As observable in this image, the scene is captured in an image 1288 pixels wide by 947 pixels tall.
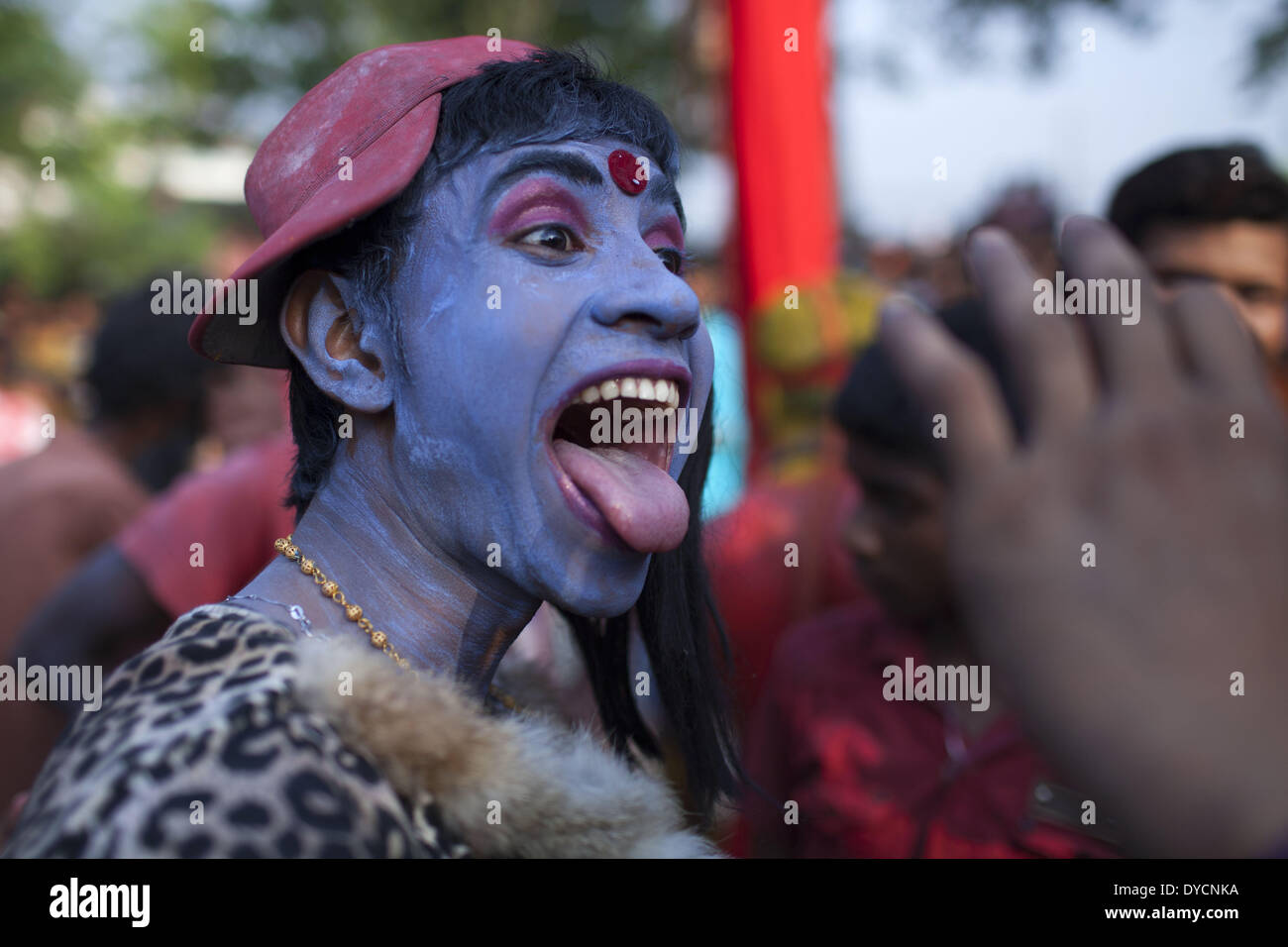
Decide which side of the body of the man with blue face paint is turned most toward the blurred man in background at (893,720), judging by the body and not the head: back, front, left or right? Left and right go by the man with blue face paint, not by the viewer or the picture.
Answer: left

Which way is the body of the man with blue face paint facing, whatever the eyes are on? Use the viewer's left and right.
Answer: facing the viewer and to the right of the viewer

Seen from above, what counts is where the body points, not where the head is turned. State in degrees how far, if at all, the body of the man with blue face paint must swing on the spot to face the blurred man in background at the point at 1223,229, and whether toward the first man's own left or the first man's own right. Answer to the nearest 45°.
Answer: approximately 90° to the first man's own left

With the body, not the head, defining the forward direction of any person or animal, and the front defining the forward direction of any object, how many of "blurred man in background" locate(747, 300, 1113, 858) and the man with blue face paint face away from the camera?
0

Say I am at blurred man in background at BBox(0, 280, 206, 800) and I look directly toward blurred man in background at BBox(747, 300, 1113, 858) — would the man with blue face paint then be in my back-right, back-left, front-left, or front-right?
front-right

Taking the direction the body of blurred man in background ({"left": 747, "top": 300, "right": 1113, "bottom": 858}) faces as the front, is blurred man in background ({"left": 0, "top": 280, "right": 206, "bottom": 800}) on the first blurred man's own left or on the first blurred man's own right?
on the first blurred man's own right

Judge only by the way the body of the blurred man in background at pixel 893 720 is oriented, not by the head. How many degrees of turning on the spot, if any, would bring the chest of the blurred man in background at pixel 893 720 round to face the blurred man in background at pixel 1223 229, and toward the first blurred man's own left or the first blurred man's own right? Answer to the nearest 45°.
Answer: approximately 180°

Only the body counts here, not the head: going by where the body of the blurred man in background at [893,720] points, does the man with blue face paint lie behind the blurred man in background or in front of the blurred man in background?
in front

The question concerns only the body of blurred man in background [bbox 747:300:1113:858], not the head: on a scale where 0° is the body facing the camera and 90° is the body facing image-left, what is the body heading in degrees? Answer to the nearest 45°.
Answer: approximately 45°

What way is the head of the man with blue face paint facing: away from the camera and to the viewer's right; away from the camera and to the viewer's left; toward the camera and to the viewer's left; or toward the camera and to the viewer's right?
toward the camera and to the viewer's right

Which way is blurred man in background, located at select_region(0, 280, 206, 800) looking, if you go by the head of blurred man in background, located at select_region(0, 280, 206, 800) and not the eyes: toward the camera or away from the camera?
away from the camera

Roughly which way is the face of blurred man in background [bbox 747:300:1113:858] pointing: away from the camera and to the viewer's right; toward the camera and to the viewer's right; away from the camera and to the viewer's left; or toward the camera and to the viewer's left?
toward the camera and to the viewer's left

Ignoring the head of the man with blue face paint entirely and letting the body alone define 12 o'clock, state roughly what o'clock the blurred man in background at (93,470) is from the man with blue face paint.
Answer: The blurred man in background is roughly at 7 o'clock from the man with blue face paint.
